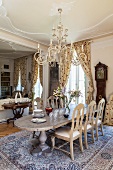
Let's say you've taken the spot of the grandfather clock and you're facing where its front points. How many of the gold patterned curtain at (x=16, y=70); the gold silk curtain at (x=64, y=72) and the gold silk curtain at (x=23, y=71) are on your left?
0

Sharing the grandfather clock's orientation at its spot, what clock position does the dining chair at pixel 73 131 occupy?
The dining chair is roughly at 11 o'clock from the grandfather clock.

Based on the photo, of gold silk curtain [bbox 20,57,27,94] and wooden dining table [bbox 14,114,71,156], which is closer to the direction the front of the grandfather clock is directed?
the wooden dining table

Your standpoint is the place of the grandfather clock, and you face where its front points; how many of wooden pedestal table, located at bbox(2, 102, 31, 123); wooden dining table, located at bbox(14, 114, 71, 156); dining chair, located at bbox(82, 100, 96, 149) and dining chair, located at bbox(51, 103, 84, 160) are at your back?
0

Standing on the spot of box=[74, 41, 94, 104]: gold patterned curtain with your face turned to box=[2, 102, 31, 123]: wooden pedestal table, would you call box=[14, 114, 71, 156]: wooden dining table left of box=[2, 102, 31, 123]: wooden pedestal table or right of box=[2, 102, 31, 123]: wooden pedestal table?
left

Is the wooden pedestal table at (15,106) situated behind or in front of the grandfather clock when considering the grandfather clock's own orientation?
in front

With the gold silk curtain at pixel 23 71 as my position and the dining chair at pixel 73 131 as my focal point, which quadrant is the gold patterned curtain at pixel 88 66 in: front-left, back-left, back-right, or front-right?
front-left

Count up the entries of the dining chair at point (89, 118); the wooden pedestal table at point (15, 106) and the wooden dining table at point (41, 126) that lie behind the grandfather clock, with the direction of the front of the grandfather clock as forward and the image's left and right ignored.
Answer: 0

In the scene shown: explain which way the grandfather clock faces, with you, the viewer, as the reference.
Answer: facing the viewer and to the left of the viewer

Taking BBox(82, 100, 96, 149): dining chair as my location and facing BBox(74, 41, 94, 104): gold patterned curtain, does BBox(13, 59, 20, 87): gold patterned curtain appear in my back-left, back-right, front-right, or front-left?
front-left

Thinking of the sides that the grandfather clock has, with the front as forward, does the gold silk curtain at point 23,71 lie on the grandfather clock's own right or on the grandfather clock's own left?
on the grandfather clock's own right

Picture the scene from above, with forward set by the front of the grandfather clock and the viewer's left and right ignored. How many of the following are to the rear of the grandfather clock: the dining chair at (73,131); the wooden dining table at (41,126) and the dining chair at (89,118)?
0

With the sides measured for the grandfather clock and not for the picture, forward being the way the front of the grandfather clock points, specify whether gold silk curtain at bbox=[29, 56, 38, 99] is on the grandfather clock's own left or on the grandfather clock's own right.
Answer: on the grandfather clock's own right

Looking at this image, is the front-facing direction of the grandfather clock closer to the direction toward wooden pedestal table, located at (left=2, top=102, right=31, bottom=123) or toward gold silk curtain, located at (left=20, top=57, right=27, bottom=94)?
the wooden pedestal table

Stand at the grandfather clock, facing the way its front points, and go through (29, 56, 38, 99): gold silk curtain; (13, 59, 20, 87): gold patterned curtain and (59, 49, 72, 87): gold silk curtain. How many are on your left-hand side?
0

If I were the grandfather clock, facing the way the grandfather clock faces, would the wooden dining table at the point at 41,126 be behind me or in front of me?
in front

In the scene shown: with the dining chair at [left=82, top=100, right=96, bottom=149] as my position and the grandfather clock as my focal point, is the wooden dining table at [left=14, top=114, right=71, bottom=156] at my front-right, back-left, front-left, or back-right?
back-left

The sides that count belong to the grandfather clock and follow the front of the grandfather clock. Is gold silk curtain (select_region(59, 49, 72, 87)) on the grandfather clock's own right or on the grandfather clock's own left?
on the grandfather clock's own right
